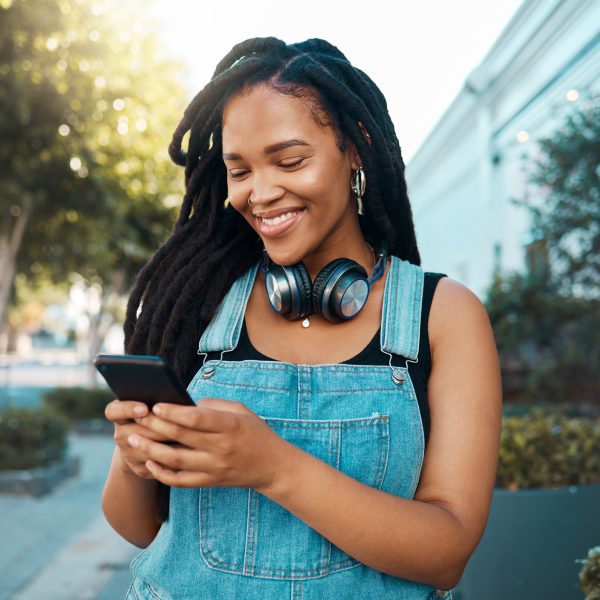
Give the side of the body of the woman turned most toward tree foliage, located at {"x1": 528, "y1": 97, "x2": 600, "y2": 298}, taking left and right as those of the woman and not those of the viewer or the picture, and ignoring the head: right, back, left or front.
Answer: back

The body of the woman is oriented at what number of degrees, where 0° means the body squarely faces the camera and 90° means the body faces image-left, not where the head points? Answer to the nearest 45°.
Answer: approximately 45°

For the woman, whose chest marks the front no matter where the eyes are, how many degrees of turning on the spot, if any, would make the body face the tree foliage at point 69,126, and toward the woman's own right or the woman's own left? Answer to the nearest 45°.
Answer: approximately 135° to the woman's own right

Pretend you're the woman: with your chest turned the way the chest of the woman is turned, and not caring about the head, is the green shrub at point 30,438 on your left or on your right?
on your right

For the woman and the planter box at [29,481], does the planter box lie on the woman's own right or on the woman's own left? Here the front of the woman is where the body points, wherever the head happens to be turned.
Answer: on the woman's own right

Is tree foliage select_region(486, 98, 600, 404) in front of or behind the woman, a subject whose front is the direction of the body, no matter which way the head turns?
behind

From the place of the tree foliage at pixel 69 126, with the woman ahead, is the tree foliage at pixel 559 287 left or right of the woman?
left

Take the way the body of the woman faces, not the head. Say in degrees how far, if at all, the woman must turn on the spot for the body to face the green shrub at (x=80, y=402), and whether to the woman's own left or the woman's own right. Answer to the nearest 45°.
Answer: approximately 135° to the woman's own right
